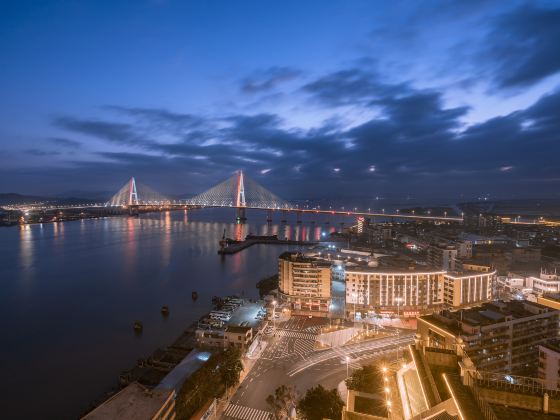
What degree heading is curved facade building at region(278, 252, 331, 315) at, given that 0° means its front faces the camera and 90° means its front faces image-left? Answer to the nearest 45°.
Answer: approximately 0°

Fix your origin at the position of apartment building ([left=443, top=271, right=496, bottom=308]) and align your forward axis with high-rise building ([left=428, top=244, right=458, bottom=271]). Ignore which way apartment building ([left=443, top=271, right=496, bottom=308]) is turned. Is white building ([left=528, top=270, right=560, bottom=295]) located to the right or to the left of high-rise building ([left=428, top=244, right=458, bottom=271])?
right

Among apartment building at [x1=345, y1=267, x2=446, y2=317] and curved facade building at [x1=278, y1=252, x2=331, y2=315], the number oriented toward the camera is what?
2

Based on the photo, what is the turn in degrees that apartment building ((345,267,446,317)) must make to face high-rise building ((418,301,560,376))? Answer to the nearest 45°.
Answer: approximately 45° to its left

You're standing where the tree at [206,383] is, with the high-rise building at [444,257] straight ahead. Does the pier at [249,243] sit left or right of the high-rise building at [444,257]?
left

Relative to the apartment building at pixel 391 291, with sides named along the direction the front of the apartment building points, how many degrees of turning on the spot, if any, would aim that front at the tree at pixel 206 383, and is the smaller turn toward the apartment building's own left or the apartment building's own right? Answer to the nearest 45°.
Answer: approximately 45° to the apartment building's own right

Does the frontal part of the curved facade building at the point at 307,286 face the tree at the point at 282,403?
yes

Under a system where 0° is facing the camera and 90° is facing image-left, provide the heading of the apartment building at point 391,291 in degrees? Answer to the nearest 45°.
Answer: approximately 0°

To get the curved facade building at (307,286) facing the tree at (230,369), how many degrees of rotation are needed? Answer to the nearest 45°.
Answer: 0° — it already faces it
